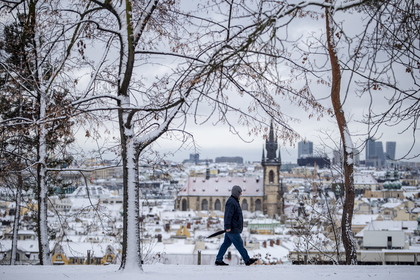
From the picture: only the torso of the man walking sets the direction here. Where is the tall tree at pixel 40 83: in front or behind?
behind

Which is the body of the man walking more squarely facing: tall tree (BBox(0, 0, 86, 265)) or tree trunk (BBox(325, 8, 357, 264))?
the tree trunk

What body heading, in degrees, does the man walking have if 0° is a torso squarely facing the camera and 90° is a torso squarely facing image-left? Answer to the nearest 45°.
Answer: approximately 270°

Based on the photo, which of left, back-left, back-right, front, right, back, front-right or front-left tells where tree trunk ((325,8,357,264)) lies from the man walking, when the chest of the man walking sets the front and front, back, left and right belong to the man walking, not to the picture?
front-left
